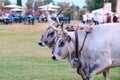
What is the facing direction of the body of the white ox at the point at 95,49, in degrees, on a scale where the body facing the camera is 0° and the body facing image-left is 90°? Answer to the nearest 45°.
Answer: approximately 90°
